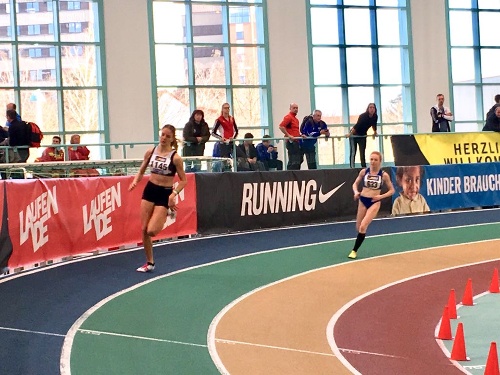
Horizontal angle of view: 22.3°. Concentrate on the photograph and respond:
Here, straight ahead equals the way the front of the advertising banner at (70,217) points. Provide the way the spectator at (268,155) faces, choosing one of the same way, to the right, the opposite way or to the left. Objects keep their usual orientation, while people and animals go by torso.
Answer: the same way

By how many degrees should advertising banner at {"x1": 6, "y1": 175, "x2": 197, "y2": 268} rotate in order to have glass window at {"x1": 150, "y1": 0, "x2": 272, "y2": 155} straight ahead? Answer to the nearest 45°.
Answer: approximately 135° to its left

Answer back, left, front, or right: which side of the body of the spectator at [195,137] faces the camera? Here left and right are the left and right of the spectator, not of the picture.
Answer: front

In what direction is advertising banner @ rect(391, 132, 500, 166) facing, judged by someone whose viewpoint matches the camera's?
facing the viewer

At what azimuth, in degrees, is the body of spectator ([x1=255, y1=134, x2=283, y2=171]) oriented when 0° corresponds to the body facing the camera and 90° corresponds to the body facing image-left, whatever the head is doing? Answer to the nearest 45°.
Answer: approximately 315°

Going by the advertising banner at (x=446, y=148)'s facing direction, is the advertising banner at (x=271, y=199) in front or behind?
in front

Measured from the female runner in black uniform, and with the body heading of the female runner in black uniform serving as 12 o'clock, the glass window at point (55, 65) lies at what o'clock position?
The glass window is roughly at 4 o'clock from the female runner in black uniform.

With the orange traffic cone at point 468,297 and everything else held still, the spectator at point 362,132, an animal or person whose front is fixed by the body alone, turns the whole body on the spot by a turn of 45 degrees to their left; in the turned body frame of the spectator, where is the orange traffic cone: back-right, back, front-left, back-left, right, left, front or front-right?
front-right

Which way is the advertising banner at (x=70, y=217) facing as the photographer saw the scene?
facing the viewer and to the right of the viewer

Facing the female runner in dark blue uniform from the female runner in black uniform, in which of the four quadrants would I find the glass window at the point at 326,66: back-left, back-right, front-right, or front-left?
front-left
